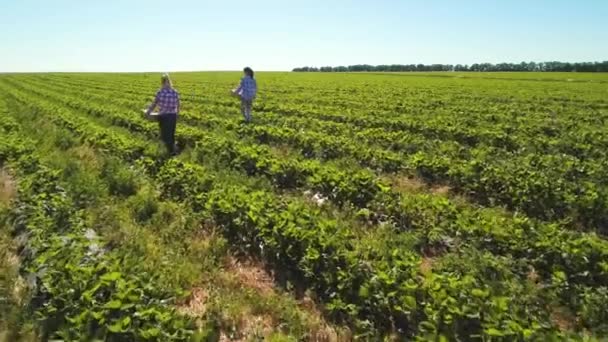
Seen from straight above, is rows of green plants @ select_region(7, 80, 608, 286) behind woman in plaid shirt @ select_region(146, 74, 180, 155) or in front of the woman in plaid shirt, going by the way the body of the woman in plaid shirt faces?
behind

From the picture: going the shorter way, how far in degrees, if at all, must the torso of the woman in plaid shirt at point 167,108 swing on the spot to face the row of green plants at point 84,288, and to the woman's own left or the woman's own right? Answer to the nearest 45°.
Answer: approximately 135° to the woman's own left

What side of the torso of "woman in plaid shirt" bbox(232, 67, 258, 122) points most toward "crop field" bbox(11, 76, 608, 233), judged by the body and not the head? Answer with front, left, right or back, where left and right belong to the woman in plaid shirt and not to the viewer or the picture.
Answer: back

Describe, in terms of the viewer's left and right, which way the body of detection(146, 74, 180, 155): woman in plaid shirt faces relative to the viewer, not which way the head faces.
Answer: facing away from the viewer and to the left of the viewer

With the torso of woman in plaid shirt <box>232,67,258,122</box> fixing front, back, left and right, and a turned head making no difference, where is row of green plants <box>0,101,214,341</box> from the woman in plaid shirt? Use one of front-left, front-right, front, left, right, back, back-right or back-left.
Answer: back-left

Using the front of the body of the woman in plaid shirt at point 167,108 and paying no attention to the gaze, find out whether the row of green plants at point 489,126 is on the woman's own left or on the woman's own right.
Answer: on the woman's own right

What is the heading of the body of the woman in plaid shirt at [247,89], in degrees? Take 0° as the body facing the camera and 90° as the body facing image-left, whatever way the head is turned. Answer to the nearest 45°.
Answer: approximately 135°
